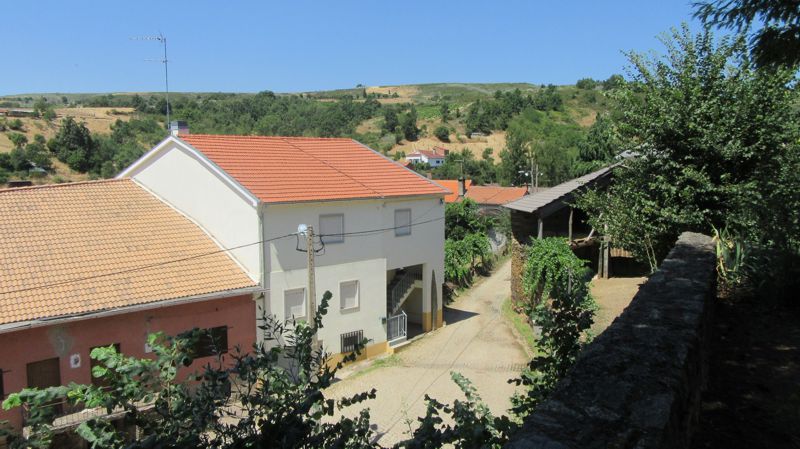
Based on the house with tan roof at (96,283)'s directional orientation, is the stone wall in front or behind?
in front

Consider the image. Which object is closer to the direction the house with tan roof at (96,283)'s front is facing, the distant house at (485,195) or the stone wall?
the stone wall

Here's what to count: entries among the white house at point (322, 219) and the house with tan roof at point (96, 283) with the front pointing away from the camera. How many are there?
0

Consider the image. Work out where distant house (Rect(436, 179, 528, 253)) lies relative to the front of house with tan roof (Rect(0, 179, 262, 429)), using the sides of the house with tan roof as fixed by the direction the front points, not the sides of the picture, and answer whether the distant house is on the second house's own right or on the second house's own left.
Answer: on the second house's own left
